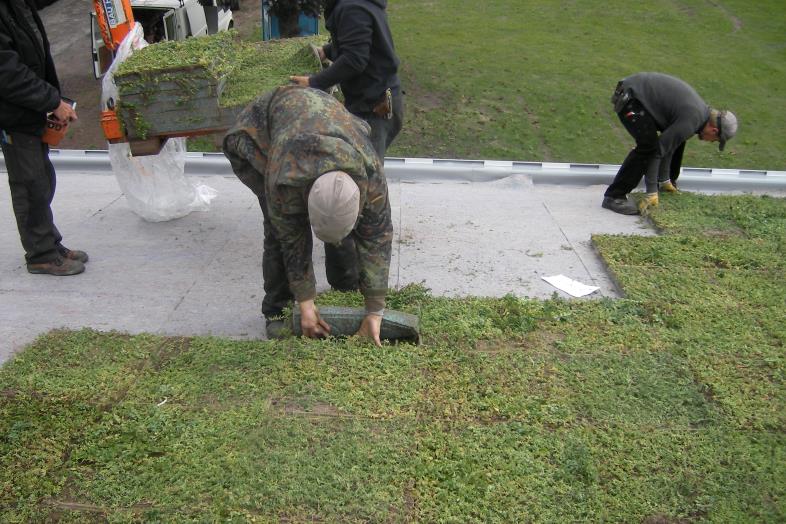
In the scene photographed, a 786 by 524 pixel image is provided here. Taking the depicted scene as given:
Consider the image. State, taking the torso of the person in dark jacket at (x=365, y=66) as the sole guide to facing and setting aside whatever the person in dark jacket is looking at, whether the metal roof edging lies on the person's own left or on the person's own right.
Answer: on the person's own right

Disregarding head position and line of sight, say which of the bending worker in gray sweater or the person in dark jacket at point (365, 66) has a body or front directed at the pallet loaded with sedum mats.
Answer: the person in dark jacket

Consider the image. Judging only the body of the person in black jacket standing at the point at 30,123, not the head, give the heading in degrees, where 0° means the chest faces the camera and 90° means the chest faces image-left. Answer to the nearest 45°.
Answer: approximately 270°

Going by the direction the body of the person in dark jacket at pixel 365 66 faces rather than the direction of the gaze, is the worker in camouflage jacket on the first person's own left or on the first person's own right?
on the first person's own left

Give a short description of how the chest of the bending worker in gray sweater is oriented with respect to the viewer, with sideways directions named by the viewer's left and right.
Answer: facing to the right of the viewer

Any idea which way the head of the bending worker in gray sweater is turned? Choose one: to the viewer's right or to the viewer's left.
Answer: to the viewer's right

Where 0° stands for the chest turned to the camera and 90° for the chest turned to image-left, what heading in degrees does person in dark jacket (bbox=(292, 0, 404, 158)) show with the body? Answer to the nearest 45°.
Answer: approximately 90°

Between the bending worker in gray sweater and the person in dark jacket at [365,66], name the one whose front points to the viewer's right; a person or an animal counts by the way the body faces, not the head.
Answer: the bending worker in gray sweater

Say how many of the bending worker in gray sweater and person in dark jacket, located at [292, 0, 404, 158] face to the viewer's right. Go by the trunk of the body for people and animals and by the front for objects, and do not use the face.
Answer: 1

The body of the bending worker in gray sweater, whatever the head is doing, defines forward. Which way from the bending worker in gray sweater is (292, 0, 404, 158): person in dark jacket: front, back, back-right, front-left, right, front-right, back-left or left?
back-right

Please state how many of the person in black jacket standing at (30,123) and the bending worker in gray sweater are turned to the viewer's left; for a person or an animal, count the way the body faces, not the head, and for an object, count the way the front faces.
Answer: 0
